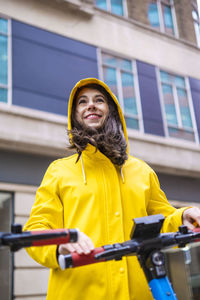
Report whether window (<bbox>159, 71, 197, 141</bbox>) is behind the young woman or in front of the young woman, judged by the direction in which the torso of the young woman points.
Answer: behind

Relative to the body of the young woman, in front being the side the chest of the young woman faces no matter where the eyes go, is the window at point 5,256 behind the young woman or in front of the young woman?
behind

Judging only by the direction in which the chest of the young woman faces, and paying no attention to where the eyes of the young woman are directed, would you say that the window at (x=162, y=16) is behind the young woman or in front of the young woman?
behind

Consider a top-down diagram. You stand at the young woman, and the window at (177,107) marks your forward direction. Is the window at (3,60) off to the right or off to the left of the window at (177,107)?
left

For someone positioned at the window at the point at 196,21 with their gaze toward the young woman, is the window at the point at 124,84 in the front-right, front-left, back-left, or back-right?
front-right

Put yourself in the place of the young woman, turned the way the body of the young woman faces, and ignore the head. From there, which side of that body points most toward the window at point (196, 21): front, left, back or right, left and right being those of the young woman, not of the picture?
back

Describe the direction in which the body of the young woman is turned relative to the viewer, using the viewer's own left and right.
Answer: facing the viewer

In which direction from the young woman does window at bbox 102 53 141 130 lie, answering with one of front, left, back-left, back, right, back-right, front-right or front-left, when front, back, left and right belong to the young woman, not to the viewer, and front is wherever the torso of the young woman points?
back

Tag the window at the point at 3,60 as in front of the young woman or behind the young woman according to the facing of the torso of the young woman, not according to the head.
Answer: behind

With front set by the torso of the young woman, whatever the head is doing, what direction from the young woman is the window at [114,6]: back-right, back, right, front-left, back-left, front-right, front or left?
back
